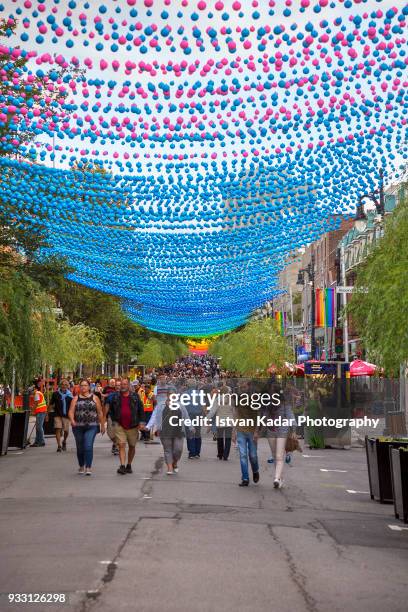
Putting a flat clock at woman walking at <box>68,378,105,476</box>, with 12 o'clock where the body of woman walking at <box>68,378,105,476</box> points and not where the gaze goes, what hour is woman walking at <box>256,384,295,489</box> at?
woman walking at <box>256,384,295,489</box> is roughly at 10 o'clock from woman walking at <box>68,378,105,476</box>.

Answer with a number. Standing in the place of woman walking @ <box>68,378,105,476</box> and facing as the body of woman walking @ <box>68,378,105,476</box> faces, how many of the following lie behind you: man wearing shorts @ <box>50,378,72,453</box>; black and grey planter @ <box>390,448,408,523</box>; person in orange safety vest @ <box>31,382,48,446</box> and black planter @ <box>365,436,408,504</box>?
2

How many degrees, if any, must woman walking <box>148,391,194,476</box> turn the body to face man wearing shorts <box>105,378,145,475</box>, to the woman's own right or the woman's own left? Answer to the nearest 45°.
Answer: approximately 90° to the woman's own right

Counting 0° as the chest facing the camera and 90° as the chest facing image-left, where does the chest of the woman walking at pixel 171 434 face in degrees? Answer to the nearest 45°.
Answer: approximately 0°
